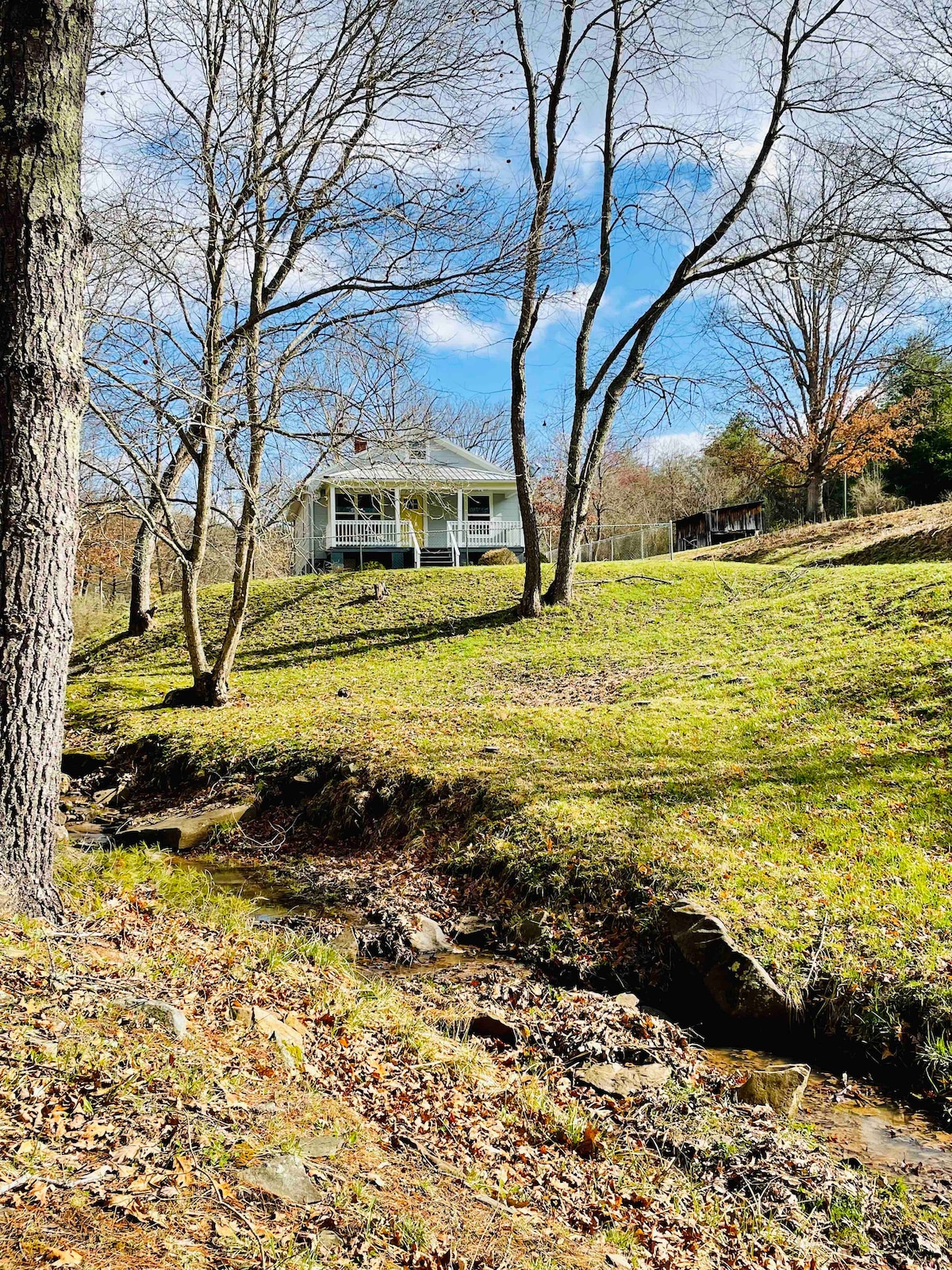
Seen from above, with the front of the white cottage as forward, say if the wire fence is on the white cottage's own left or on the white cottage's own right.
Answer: on the white cottage's own left

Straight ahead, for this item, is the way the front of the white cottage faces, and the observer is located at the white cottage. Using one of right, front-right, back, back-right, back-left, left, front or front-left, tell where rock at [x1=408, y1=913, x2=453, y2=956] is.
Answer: front

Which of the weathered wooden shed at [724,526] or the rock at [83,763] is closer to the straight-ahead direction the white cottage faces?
the rock

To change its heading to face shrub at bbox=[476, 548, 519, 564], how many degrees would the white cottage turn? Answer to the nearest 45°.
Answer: approximately 45° to its left

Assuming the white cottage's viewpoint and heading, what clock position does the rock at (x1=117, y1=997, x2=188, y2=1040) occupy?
The rock is roughly at 12 o'clock from the white cottage.

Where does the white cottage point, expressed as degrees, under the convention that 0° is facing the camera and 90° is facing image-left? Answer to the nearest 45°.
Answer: approximately 0°

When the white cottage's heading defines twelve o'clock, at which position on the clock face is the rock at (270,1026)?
The rock is roughly at 12 o'clock from the white cottage.

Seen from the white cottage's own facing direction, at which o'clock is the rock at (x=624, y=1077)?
The rock is roughly at 12 o'clock from the white cottage.

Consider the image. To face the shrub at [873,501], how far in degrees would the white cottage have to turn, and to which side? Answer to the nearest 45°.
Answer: approximately 90° to its left

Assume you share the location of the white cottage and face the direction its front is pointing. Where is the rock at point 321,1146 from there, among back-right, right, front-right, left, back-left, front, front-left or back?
front

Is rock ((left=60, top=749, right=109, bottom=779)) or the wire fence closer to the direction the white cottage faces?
the rock

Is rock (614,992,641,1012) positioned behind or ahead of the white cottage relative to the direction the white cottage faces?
ahead

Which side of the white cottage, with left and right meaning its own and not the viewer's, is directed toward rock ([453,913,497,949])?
front

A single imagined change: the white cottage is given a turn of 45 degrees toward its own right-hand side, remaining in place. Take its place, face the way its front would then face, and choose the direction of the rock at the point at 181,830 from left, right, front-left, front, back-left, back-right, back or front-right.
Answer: front-left

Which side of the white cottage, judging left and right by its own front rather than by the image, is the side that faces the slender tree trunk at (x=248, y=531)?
front
